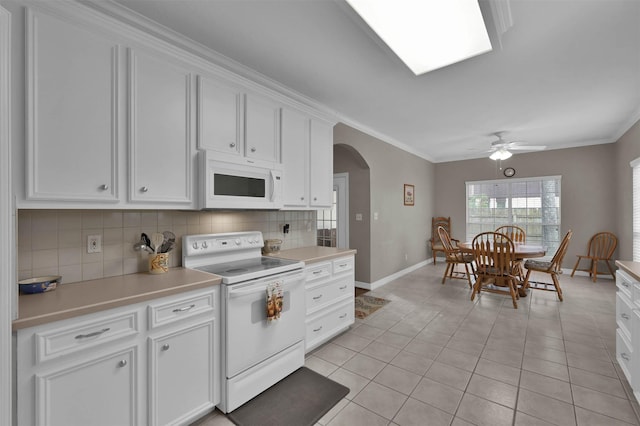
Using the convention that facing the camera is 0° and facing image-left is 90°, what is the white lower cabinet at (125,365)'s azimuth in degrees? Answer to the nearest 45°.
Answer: approximately 315°

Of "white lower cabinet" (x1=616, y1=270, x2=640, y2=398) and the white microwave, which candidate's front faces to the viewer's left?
the white lower cabinet

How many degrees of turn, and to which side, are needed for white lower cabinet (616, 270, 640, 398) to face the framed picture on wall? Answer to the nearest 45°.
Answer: approximately 45° to its right

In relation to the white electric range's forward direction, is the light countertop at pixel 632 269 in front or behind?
in front

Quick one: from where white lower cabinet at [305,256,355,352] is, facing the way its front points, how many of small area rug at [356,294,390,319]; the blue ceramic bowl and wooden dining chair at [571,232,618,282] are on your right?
1

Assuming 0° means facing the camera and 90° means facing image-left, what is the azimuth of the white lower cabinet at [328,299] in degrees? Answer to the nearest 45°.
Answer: approximately 315°

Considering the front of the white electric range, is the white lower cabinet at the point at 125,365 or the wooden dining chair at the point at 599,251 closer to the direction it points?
the wooden dining chair

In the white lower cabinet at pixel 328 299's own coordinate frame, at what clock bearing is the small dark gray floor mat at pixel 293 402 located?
The small dark gray floor mat is roughly at 2 o'clock from the white lower cabinet.

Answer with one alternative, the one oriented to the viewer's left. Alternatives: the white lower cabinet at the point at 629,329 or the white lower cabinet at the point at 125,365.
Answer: the white lower cabinet at the point at 629,329

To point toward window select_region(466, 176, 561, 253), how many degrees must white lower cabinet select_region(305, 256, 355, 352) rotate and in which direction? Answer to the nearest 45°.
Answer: approximately 90° to its left

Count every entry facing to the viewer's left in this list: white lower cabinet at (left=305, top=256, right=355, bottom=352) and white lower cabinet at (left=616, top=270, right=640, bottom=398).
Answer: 1

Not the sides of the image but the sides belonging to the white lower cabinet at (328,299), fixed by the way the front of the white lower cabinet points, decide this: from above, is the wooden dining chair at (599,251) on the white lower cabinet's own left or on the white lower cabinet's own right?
on the white lower cabinet's own left

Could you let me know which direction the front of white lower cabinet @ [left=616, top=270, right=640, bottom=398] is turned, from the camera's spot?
facing to the left of the viewer
